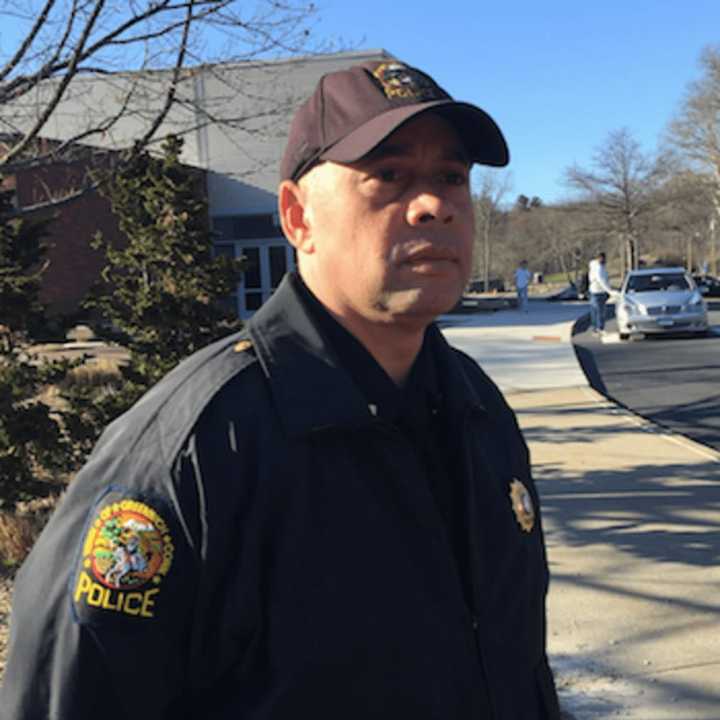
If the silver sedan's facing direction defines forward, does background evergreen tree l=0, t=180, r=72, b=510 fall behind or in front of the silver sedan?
in front

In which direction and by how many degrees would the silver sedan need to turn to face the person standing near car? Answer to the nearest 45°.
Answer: approximately 45° to its right

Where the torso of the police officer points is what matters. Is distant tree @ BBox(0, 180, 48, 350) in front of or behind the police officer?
behind

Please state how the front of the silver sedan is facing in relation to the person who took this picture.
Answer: facing the viewer

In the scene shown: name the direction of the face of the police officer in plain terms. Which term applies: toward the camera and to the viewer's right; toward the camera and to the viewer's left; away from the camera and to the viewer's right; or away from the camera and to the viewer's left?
toward the camera and to the viewer's right

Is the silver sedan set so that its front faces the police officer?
yes

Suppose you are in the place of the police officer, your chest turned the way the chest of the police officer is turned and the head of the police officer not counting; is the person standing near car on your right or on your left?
on your left

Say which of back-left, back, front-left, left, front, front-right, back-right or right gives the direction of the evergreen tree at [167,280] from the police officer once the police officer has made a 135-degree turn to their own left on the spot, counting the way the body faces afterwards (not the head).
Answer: front
